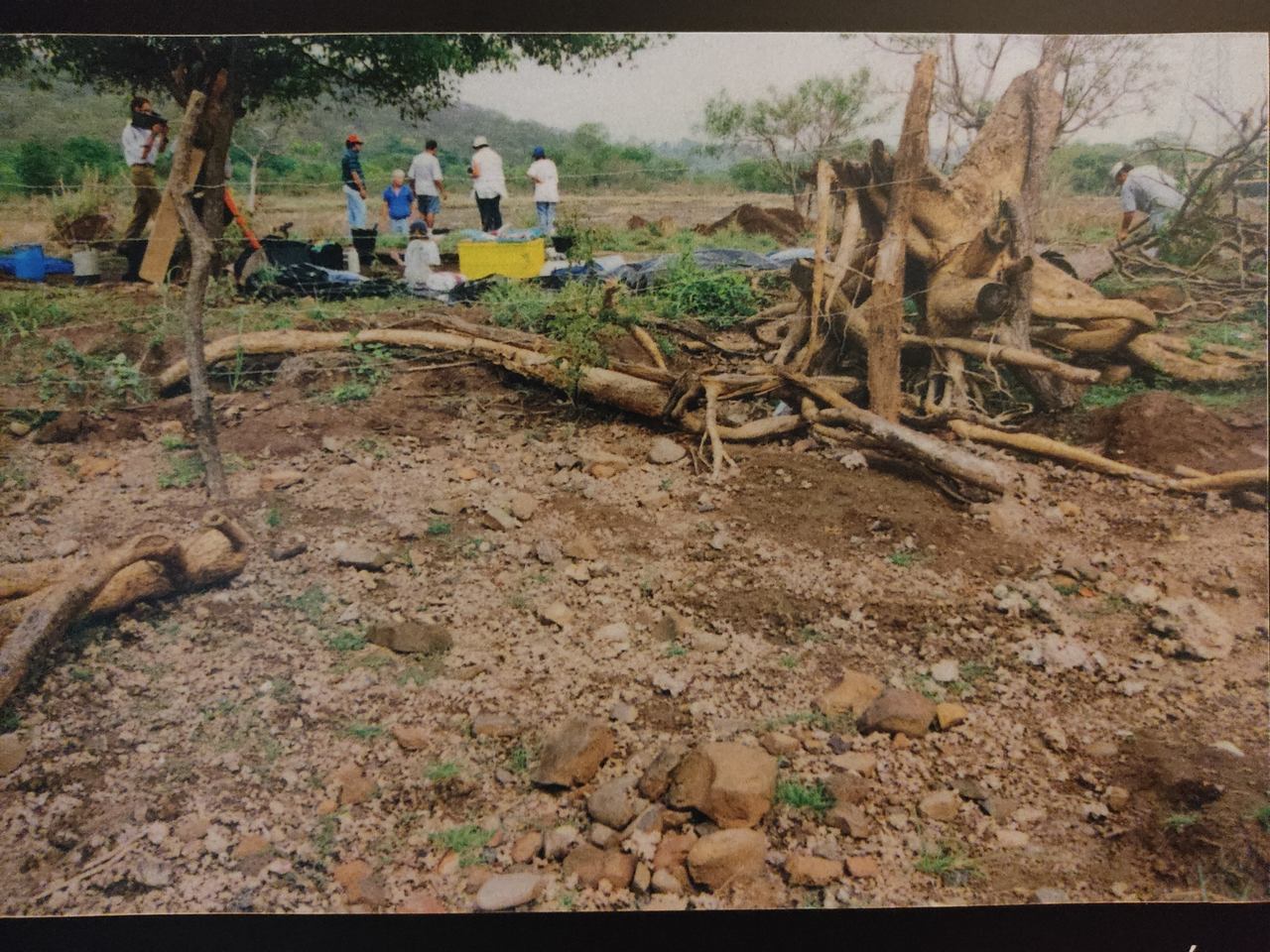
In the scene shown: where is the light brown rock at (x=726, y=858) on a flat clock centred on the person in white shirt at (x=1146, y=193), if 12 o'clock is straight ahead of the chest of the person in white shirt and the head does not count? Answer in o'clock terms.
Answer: The light brown rock is roughly at 10 o'clock from the person in white shirt.

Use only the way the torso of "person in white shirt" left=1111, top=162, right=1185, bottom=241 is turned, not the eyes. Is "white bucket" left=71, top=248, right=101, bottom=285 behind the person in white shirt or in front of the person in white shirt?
in front

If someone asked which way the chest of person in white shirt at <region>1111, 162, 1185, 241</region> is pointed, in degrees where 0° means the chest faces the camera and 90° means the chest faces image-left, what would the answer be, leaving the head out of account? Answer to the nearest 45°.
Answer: approximately 90°

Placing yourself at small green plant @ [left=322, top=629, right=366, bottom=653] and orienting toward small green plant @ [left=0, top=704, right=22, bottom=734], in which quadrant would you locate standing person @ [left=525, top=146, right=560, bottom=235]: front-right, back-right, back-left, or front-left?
back-right

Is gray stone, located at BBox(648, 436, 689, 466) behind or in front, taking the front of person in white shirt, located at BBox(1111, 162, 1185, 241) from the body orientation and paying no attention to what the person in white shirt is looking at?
in front
